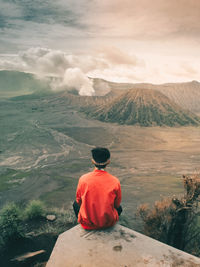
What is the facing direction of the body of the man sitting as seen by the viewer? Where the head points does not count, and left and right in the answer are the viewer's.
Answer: facing away from the viewer

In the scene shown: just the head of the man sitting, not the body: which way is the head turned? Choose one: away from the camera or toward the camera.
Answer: away from the camera
